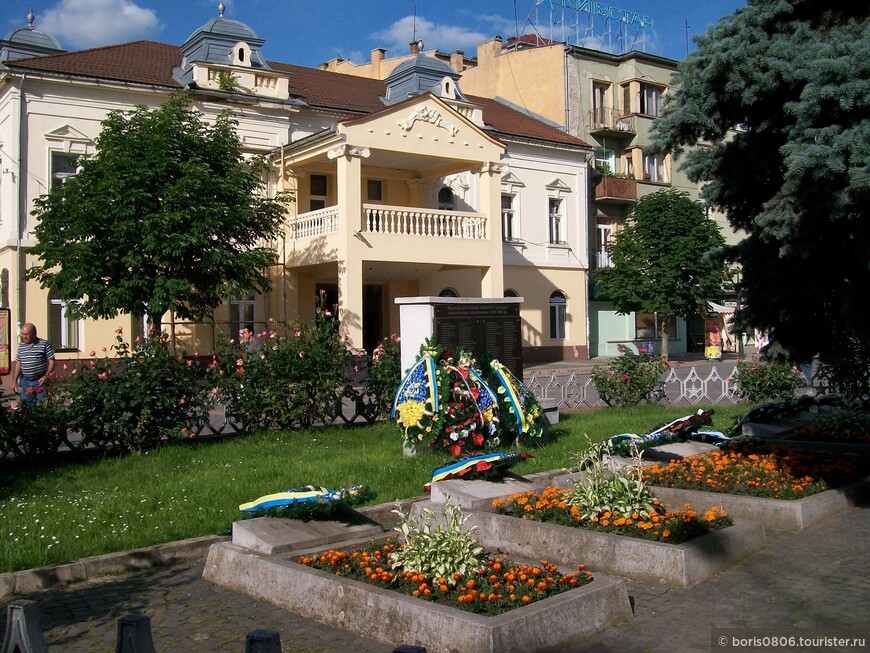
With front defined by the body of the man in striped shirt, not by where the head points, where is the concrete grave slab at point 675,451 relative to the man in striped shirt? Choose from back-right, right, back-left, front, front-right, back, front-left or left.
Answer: left

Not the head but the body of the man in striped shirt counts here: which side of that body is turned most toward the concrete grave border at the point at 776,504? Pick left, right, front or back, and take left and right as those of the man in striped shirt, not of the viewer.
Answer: left

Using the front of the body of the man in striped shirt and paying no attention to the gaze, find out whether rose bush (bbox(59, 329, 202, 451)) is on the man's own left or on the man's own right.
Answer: on the man's own left

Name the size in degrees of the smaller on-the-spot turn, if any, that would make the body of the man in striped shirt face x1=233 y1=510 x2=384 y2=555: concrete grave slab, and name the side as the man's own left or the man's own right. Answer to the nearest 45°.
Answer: approximately 45° to the man's own left

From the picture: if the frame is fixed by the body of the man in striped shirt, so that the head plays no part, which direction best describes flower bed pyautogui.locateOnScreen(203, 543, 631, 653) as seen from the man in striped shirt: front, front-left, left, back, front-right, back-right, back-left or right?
front-left

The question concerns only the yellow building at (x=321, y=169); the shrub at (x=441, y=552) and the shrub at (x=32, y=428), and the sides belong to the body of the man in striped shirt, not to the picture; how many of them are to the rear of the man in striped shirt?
1

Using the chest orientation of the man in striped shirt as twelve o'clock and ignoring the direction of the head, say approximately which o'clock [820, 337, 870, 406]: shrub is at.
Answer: The shrub is roughly at 8 o'clock from the man in striped shirt.

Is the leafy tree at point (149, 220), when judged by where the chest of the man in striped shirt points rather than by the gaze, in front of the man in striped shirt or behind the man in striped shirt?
behind

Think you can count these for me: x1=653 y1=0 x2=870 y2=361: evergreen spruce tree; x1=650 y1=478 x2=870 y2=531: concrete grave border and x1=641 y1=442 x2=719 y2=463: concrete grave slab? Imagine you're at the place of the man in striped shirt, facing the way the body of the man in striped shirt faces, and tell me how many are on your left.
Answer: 3

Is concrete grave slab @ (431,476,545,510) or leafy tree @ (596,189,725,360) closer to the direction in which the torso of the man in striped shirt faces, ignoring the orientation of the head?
the concrete grave slab

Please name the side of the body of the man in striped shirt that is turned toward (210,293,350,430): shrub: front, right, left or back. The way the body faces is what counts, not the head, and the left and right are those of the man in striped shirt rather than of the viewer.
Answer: left

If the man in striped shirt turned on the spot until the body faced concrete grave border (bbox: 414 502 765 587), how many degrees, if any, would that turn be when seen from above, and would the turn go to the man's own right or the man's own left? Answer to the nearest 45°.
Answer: approximately 90° to the man's own left

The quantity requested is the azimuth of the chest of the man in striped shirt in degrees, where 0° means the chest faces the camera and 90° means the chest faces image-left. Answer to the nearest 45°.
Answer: approximately 45°
